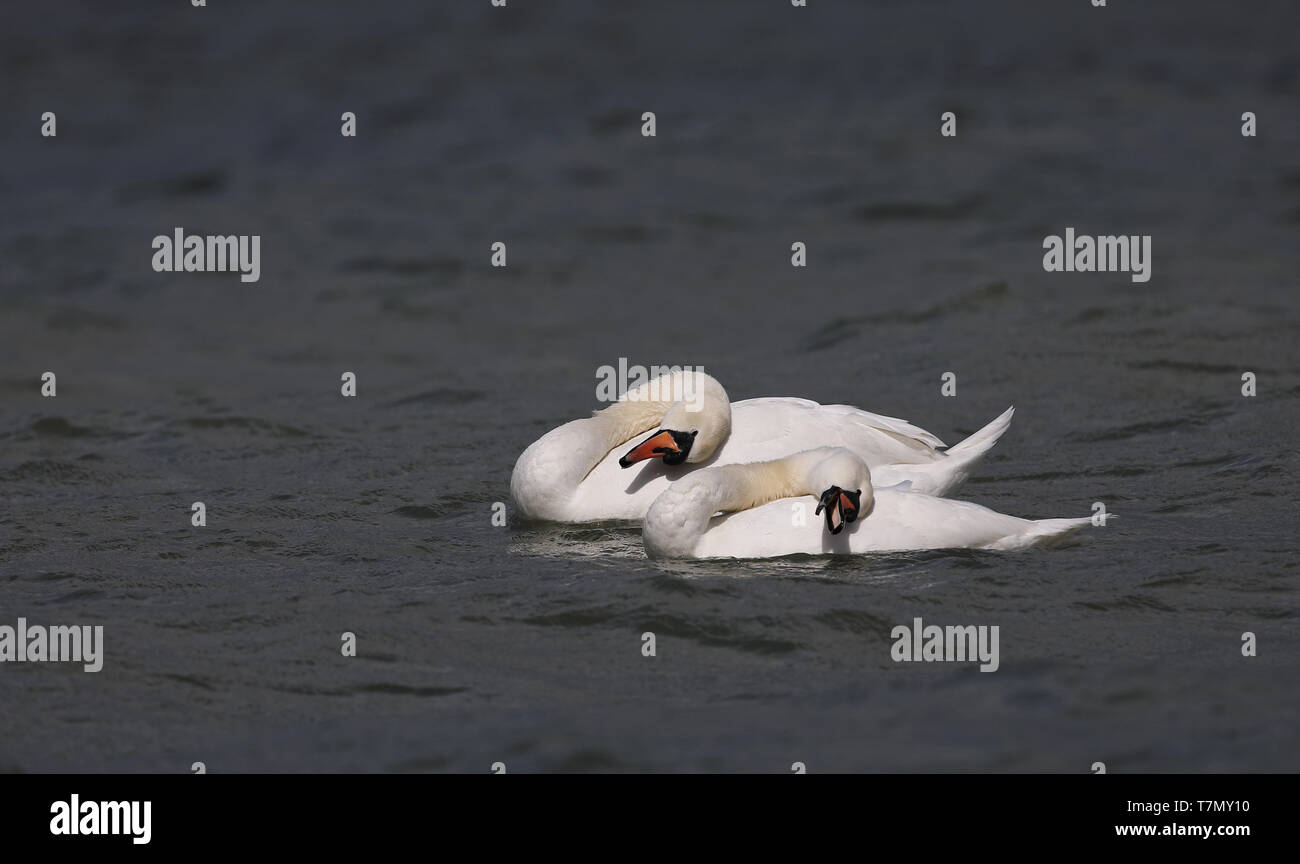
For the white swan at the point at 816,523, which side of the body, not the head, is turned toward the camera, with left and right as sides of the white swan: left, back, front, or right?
left

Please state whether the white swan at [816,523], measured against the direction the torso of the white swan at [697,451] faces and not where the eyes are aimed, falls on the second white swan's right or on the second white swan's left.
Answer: on the second white swan's left

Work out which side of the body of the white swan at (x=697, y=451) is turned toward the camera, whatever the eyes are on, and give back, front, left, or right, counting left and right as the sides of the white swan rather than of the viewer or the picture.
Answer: left

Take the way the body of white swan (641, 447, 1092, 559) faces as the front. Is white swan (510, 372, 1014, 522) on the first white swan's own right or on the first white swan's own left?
on the first white swan's own right

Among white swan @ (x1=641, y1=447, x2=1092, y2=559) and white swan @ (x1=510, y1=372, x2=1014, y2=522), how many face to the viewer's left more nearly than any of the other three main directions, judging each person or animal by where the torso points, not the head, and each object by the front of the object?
2
